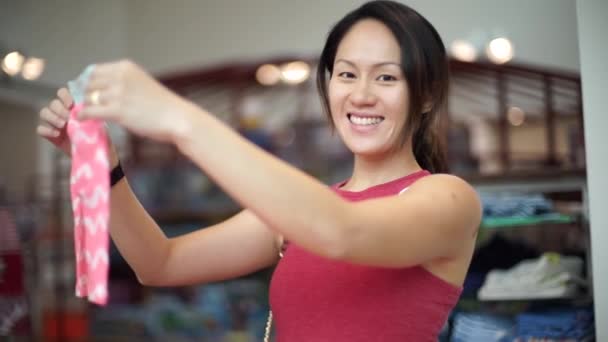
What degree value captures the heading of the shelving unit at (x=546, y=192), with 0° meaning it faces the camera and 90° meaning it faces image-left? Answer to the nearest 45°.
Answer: approximately 0°

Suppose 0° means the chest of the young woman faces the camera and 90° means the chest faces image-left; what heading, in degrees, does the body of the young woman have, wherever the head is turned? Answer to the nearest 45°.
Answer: approximately 45°

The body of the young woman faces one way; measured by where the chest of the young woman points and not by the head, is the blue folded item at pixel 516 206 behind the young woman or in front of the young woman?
behind

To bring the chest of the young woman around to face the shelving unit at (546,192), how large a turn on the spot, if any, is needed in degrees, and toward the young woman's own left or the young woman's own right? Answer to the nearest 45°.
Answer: approximately 180°
